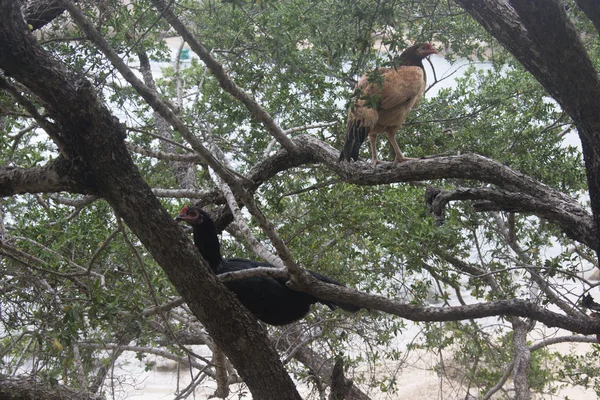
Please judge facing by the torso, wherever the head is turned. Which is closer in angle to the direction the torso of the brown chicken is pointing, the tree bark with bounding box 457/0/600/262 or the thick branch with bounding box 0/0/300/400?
the tree bark

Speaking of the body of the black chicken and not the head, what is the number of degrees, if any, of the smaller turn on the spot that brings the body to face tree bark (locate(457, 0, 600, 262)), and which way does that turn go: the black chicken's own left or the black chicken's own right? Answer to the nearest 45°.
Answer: approximately 135° to the black chicken's own left

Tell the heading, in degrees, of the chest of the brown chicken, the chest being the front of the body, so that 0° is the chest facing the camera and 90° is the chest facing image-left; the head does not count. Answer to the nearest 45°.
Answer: approximately 270°

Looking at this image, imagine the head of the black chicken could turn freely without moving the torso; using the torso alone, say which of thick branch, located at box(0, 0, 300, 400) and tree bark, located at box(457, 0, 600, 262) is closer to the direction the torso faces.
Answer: the thick branch

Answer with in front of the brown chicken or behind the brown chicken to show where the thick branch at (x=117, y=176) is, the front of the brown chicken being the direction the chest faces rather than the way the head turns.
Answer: behind

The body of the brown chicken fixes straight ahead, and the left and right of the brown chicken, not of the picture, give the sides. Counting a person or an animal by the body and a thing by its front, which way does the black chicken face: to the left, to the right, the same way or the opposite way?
the opposite way

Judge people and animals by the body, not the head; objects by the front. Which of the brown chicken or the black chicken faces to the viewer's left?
the black chicken

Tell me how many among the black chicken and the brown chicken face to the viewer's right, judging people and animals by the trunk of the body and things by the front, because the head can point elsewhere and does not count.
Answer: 1

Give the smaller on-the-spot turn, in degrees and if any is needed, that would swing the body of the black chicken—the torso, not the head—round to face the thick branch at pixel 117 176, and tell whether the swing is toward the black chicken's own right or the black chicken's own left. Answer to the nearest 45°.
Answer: approximately 45° to the black chicken's own left

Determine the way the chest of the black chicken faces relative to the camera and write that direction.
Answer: to the viewer's left

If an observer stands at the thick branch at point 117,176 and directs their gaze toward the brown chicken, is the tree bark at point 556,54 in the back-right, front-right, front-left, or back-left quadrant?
front-right
